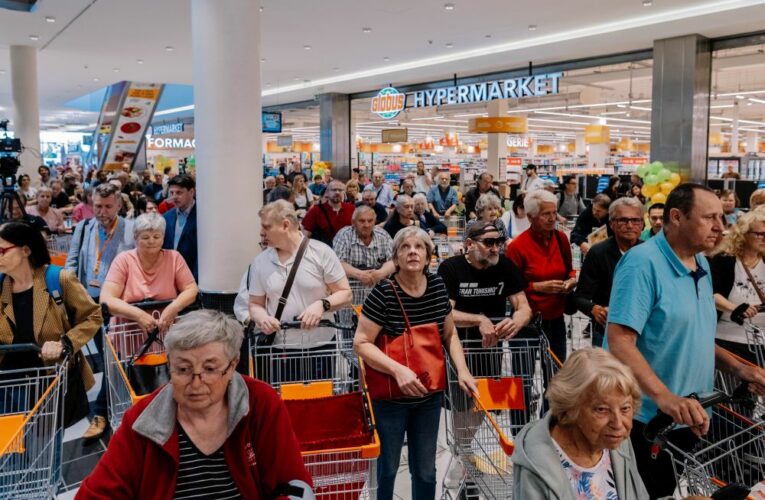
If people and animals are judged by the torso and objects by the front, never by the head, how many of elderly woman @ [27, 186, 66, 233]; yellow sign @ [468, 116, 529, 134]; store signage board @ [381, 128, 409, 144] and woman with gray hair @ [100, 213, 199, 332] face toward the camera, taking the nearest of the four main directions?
4

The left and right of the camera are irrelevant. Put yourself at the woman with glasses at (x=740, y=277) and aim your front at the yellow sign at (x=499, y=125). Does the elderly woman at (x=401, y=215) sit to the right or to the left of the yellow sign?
left

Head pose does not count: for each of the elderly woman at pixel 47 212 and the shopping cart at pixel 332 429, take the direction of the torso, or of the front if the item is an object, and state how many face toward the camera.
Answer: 2

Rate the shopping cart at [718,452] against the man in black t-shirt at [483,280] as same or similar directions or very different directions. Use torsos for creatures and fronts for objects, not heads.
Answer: same or similar directions

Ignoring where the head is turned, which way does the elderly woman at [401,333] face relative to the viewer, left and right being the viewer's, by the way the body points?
facing the viewer

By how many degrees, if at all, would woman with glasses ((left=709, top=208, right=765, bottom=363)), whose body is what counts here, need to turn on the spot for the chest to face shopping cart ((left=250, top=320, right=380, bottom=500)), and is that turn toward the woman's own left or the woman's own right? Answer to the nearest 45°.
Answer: approximately 90° to the woman's own right

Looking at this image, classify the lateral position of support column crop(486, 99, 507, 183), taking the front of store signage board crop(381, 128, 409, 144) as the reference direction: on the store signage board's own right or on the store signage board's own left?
on the store signage board's own left

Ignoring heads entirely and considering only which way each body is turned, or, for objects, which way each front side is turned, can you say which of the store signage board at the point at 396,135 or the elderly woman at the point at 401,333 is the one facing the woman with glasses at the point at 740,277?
the store signage board

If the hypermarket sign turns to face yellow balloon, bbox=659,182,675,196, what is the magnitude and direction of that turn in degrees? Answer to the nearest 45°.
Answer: approximately 90° to its left

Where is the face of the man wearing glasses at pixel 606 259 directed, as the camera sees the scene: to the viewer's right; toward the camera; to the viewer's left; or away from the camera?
toward the camera

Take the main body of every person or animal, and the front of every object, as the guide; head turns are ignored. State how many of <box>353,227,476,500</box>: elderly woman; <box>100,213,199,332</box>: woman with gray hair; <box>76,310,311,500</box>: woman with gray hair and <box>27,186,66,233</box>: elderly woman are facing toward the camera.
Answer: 4

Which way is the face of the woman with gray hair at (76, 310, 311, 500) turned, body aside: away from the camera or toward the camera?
toward the camera

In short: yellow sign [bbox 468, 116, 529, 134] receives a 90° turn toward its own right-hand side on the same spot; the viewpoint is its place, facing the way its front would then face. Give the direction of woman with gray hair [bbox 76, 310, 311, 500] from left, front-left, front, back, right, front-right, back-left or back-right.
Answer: left

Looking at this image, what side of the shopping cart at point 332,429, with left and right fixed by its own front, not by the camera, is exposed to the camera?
front
